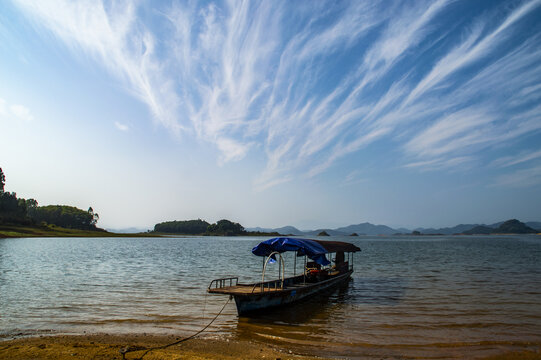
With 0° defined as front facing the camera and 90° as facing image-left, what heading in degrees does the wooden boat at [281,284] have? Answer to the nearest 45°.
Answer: approximately 45°
